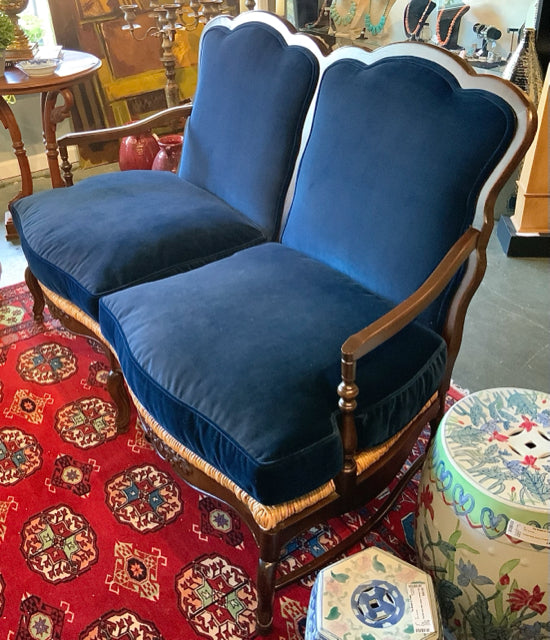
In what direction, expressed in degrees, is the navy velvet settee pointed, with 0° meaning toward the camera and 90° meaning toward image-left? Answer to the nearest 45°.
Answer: approximately 45°

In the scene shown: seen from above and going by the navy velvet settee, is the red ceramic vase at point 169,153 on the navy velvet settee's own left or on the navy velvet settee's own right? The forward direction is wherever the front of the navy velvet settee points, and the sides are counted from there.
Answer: on the navy velvet settee's own right

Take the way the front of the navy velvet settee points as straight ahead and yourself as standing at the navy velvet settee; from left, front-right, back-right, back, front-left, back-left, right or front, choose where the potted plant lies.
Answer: right

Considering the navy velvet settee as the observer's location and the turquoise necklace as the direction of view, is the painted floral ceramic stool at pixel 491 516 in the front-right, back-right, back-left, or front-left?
back-right

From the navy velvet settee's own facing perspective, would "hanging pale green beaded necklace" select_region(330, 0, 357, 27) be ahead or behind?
behind

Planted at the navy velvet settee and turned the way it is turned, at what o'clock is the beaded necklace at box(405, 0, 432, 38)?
The beaded necklace is roughly at 5 o'clock from the navy velvet settee.

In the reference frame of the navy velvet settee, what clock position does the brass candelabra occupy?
The brass candelabra is roughly at 4 o'clock from the navy velvet settee.
